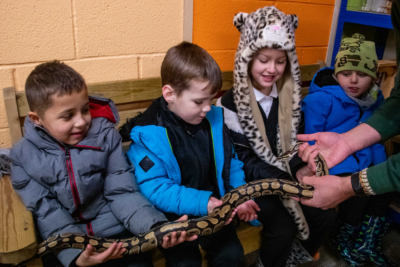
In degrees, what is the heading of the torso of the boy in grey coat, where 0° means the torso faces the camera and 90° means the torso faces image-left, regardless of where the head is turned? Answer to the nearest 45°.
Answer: approximately 315°

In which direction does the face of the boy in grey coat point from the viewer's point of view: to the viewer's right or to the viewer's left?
to the viewer's right

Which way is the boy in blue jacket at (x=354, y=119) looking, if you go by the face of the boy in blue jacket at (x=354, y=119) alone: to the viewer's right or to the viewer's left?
to the viewer's left

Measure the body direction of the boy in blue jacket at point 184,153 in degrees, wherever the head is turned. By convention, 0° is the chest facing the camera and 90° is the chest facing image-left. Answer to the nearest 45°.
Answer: approximately 315°

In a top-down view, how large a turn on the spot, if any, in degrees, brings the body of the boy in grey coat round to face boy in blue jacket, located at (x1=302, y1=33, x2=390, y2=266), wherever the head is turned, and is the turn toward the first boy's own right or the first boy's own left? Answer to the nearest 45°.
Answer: approximately 45° to the first boy's own left

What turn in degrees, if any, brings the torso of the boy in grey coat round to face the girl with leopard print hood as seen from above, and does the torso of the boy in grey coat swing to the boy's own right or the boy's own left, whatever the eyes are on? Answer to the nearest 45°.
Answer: approximately 45° to the boy's own left

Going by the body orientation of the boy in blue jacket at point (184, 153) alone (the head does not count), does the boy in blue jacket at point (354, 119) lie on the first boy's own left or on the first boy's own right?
on the first boy's own left
